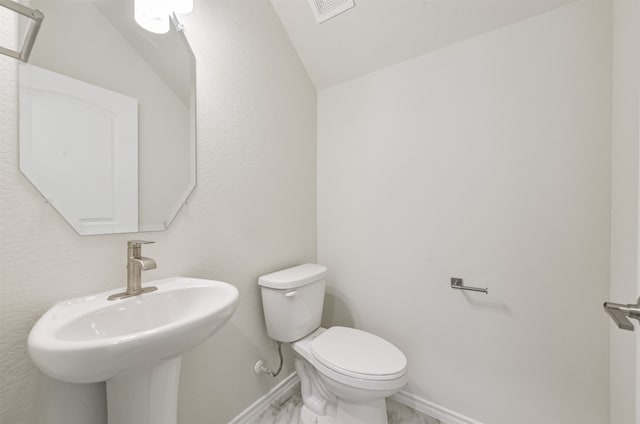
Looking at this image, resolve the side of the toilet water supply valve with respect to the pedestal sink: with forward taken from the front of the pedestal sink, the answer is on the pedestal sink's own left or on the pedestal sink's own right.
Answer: on the pedestal sink's own left

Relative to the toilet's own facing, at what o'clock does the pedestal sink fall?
The pedestal sink is roughly at 3 o'clock from the toilet.

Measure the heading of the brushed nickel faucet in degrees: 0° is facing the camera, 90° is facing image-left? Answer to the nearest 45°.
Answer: approximately 315°

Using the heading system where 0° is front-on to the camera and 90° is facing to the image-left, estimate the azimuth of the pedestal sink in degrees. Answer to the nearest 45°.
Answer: approximately 315°

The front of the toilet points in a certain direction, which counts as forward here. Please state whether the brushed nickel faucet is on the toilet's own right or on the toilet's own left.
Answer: on the toilet's own right
